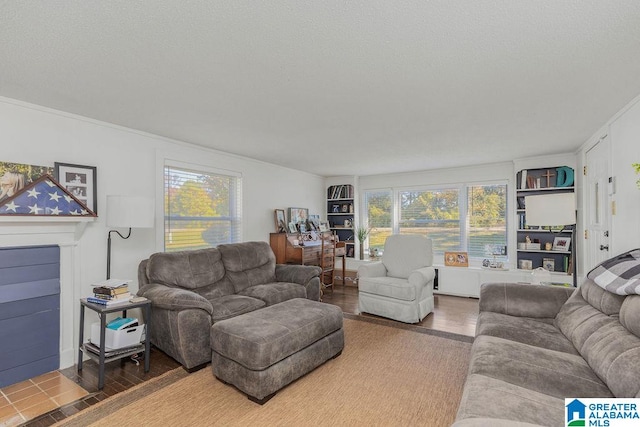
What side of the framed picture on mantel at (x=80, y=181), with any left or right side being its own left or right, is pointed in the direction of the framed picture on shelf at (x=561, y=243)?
front

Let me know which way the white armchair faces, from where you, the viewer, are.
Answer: facing the viewer and to the left of the viewer

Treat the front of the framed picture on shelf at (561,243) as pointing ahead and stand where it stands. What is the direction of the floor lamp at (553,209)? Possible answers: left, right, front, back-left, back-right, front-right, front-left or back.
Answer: front

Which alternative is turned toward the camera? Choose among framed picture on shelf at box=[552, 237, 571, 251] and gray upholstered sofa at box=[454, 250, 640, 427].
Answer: the framed picture on shelf

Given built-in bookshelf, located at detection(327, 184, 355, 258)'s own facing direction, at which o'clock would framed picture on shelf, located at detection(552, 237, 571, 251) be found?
The framed picture on shelf is roughly at 10 o'clock from the built-in bookshelf.

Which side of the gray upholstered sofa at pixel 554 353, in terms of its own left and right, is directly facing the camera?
left

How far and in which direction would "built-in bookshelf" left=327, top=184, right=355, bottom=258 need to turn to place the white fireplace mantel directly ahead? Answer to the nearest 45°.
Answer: approximately 45° to its right

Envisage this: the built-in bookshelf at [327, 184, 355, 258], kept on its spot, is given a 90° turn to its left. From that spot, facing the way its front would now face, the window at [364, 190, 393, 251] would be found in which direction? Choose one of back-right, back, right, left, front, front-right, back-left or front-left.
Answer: front

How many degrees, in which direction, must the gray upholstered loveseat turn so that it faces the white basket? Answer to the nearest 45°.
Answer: approximately 90° to its right

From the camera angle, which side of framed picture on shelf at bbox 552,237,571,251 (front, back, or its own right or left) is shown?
front

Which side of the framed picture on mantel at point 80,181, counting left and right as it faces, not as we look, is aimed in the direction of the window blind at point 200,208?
left

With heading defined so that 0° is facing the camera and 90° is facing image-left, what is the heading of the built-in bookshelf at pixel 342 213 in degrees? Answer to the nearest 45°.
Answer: approximately 0°

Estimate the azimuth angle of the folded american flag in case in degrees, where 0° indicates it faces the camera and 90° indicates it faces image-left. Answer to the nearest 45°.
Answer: approximately 315°

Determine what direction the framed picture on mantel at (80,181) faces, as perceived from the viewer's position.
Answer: facing the viewer and to the right of the viewer

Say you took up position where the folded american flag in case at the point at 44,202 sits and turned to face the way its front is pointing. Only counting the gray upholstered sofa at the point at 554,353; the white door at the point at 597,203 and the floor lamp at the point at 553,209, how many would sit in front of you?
3

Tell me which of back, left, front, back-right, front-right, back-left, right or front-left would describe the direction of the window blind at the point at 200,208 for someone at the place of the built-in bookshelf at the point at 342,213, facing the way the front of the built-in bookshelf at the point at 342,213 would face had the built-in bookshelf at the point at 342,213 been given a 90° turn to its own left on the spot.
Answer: back-right

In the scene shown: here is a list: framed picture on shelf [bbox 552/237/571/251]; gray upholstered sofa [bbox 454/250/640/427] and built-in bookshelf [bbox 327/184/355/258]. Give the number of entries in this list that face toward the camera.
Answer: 2

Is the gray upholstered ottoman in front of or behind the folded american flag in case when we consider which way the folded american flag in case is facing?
in front
